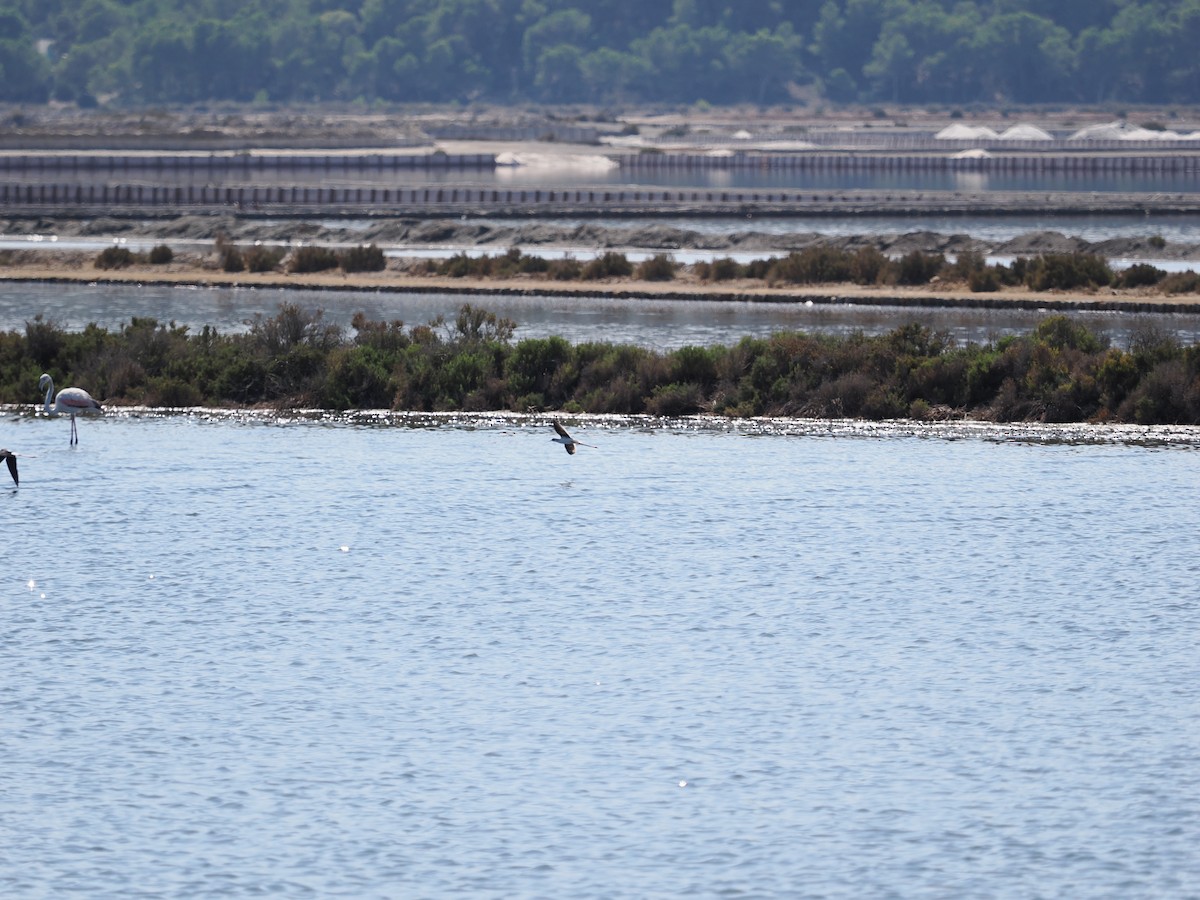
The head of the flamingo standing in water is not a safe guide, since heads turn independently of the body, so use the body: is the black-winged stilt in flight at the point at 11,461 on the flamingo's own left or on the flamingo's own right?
on the flamingo's own left

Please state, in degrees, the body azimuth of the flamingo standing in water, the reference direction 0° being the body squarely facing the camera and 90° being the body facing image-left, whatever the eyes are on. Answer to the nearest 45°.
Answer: approximately 90°
